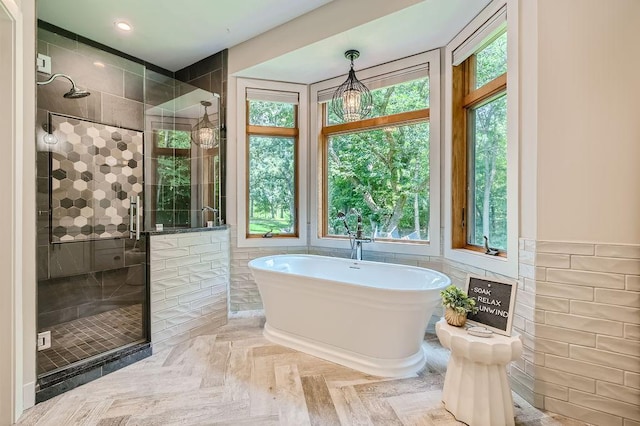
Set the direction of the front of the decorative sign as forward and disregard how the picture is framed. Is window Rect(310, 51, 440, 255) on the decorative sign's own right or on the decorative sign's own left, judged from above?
on the decorative sign's own right

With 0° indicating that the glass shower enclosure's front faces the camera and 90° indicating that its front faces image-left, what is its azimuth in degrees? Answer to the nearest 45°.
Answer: approximately 315°

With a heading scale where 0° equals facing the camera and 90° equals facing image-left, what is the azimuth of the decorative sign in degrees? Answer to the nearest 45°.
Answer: approximately 45°
